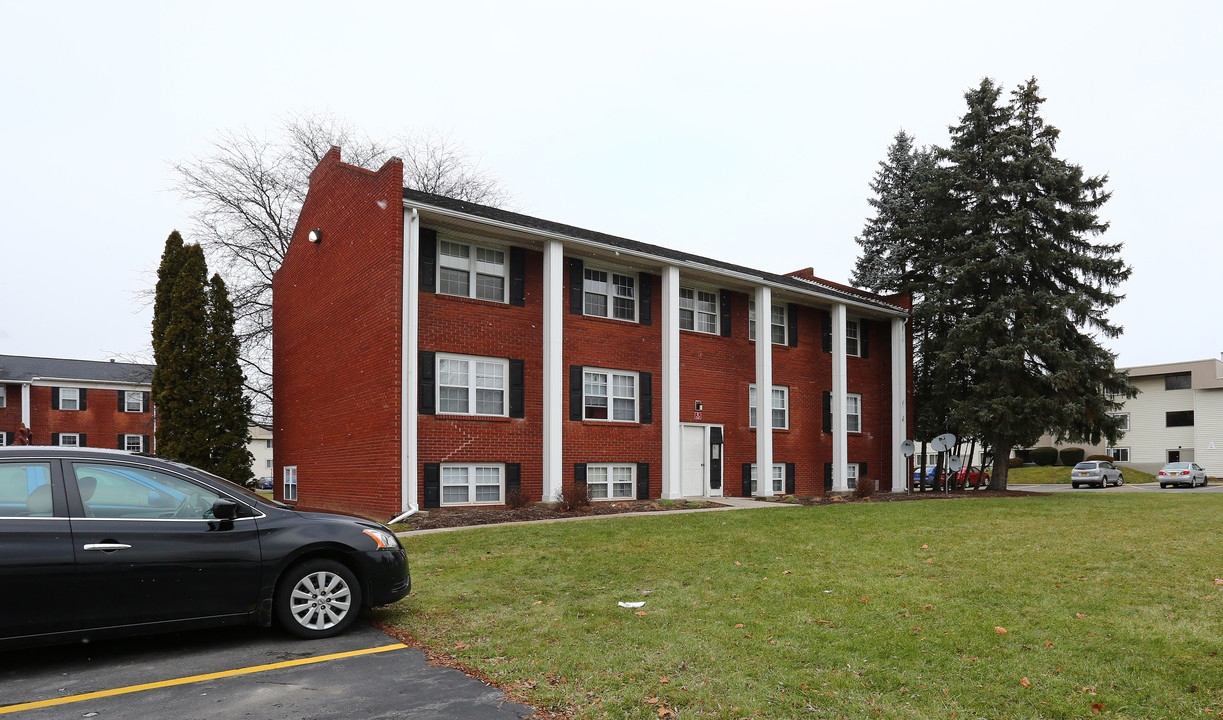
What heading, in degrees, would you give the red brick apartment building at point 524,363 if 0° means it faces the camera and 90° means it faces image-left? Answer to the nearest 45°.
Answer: approximately 315°

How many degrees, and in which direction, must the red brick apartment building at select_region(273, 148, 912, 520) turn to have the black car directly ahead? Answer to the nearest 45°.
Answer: approximately 45° to its right

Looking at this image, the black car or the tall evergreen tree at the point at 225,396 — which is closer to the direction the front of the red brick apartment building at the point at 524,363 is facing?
the black car

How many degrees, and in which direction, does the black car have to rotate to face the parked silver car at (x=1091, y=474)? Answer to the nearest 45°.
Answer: approximately 45° to its left

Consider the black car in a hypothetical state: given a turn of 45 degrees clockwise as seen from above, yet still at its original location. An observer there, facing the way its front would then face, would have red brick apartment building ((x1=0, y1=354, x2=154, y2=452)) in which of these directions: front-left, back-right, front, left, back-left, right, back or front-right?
back-left

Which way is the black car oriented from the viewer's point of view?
to the viewer's right

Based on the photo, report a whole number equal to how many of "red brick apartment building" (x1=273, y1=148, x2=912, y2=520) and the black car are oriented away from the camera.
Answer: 0

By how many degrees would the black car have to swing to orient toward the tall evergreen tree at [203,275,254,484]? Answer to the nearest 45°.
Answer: approximately 90° to its left

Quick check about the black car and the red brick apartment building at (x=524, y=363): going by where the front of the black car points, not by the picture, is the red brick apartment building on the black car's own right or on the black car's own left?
on the black car's own left
